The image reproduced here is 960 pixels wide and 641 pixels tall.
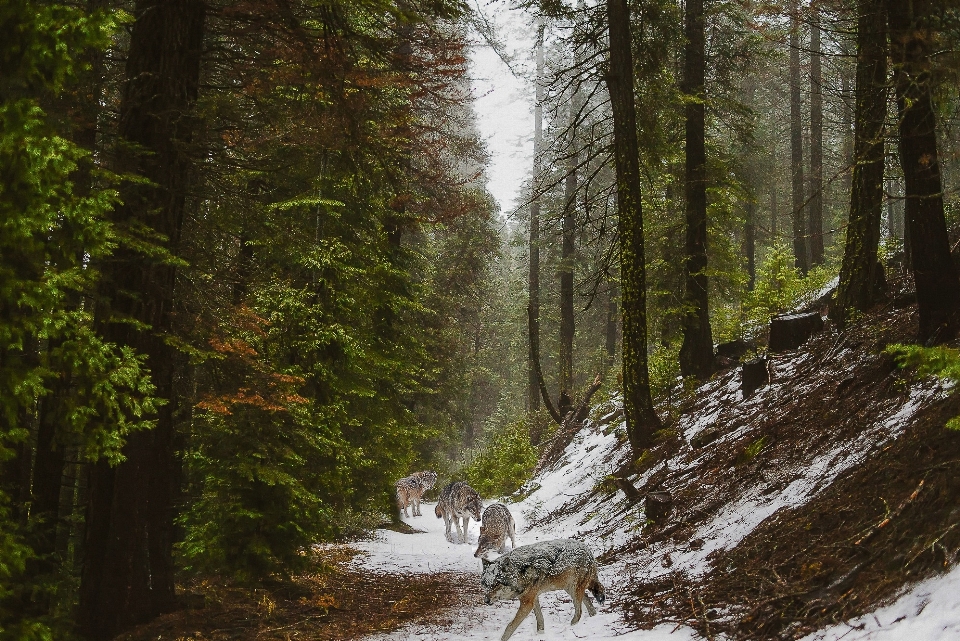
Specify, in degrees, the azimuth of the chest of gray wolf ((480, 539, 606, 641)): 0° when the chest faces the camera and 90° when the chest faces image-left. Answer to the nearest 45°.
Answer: approximately 45°

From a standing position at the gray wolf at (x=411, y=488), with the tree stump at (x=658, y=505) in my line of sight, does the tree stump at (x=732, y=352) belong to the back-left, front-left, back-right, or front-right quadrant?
front-left

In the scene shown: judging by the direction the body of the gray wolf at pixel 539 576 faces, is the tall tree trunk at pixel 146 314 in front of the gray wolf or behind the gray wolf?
in front

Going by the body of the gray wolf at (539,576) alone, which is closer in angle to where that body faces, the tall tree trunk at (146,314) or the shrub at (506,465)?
the tall tree trunk

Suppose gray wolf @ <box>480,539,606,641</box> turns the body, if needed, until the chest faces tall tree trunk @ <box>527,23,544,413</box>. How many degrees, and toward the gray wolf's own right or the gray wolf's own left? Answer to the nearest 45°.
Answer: approximately 135° to the gray wolf's own right

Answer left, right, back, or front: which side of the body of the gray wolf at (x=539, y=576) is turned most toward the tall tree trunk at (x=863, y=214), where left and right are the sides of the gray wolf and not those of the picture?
back
